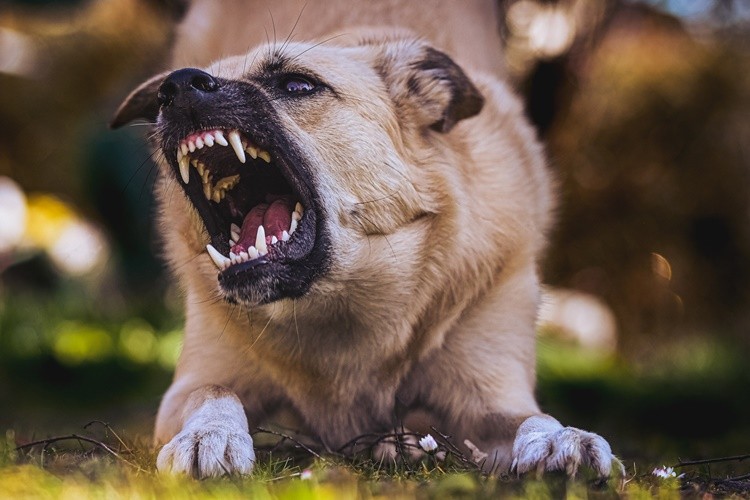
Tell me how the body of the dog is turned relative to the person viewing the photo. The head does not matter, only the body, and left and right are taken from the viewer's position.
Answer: facing the viewer

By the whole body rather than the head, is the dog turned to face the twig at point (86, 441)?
no
